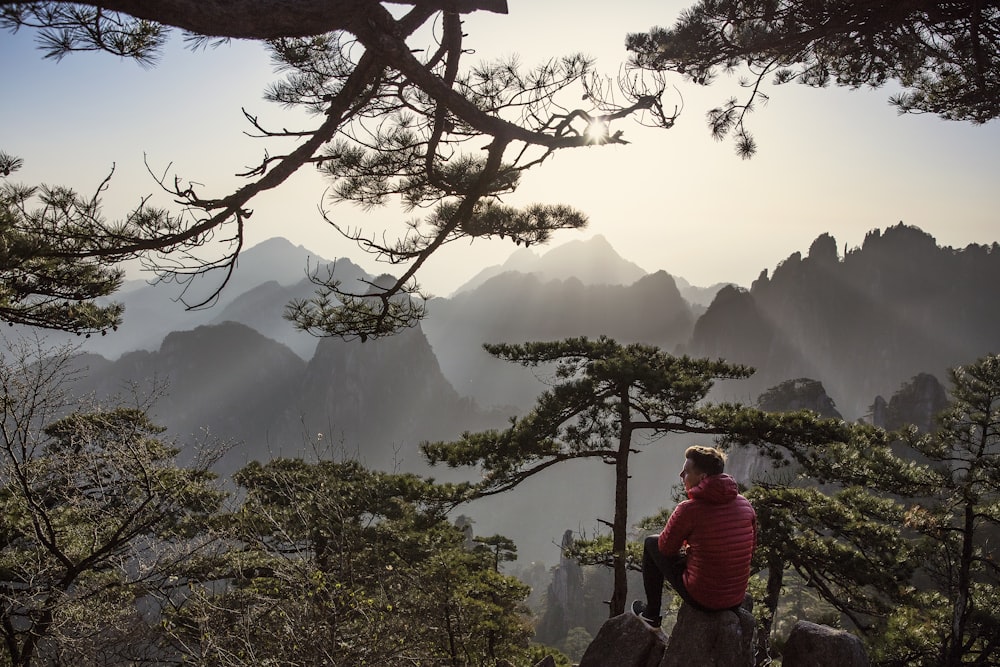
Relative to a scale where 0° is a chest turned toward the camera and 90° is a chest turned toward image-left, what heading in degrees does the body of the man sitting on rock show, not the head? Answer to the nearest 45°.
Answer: approximately 135°

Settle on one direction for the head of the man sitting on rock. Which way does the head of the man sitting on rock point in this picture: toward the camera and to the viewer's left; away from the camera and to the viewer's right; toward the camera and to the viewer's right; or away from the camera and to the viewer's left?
away from the camera and to the viewer's left

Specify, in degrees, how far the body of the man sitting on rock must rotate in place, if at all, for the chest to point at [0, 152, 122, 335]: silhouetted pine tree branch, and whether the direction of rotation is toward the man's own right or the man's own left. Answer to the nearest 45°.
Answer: approximately 45° to the man's own left

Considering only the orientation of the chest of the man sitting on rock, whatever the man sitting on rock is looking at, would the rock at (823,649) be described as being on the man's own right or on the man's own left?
on the man's own right

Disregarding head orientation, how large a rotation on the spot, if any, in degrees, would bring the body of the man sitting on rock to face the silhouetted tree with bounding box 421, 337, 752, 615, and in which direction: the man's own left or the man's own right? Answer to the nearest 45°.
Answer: approximately 45° to the man's own right
